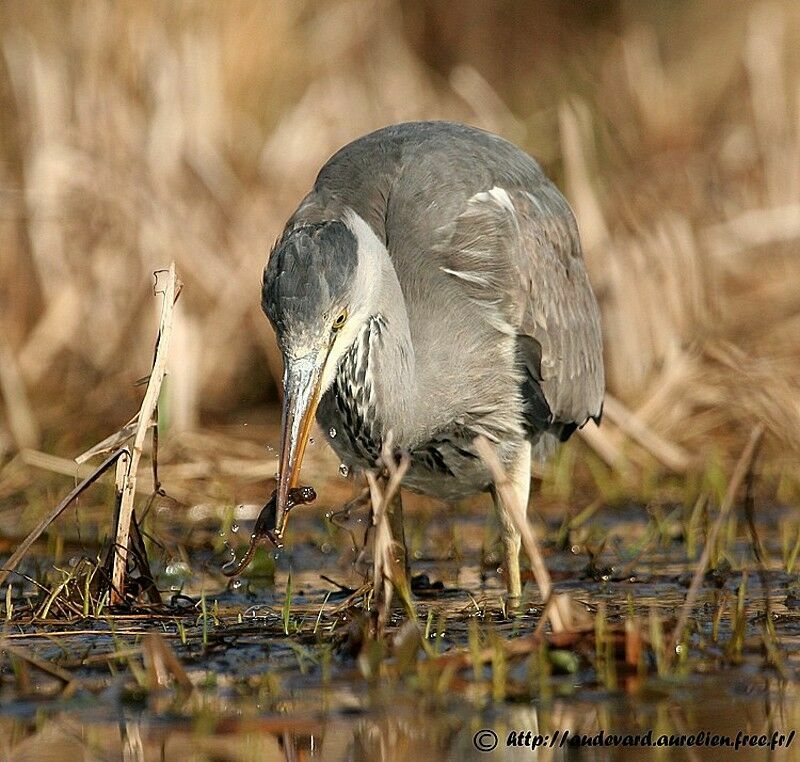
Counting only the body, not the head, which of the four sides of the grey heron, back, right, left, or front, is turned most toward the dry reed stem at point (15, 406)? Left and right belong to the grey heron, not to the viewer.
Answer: right

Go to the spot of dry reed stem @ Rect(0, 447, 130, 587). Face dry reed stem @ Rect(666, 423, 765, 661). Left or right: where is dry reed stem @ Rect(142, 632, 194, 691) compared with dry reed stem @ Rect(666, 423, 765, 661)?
right

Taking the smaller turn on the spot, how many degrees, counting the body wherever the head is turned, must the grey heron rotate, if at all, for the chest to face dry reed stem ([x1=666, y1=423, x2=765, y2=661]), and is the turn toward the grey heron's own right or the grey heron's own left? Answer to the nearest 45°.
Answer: approximately 90° to the grey heron's own left

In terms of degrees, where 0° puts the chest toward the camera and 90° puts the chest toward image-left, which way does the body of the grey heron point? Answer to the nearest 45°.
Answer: approximately 45°

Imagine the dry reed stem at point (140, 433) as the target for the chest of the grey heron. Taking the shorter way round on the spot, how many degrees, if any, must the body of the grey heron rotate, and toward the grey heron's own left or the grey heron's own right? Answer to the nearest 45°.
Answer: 0° — it already faces it
